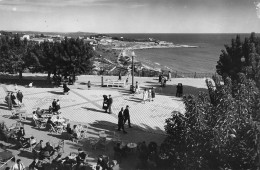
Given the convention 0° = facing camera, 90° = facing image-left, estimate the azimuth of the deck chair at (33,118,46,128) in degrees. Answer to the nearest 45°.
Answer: approximately 270°

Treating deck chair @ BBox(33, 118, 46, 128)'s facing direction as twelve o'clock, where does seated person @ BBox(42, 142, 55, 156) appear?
The seated person is roughly at 3 o'clock from the deck chair.

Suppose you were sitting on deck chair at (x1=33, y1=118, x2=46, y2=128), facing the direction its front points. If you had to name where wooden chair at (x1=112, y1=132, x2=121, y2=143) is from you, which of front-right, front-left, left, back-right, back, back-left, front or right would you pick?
front-right

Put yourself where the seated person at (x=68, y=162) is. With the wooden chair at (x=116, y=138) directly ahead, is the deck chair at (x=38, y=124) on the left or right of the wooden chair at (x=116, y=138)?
left
